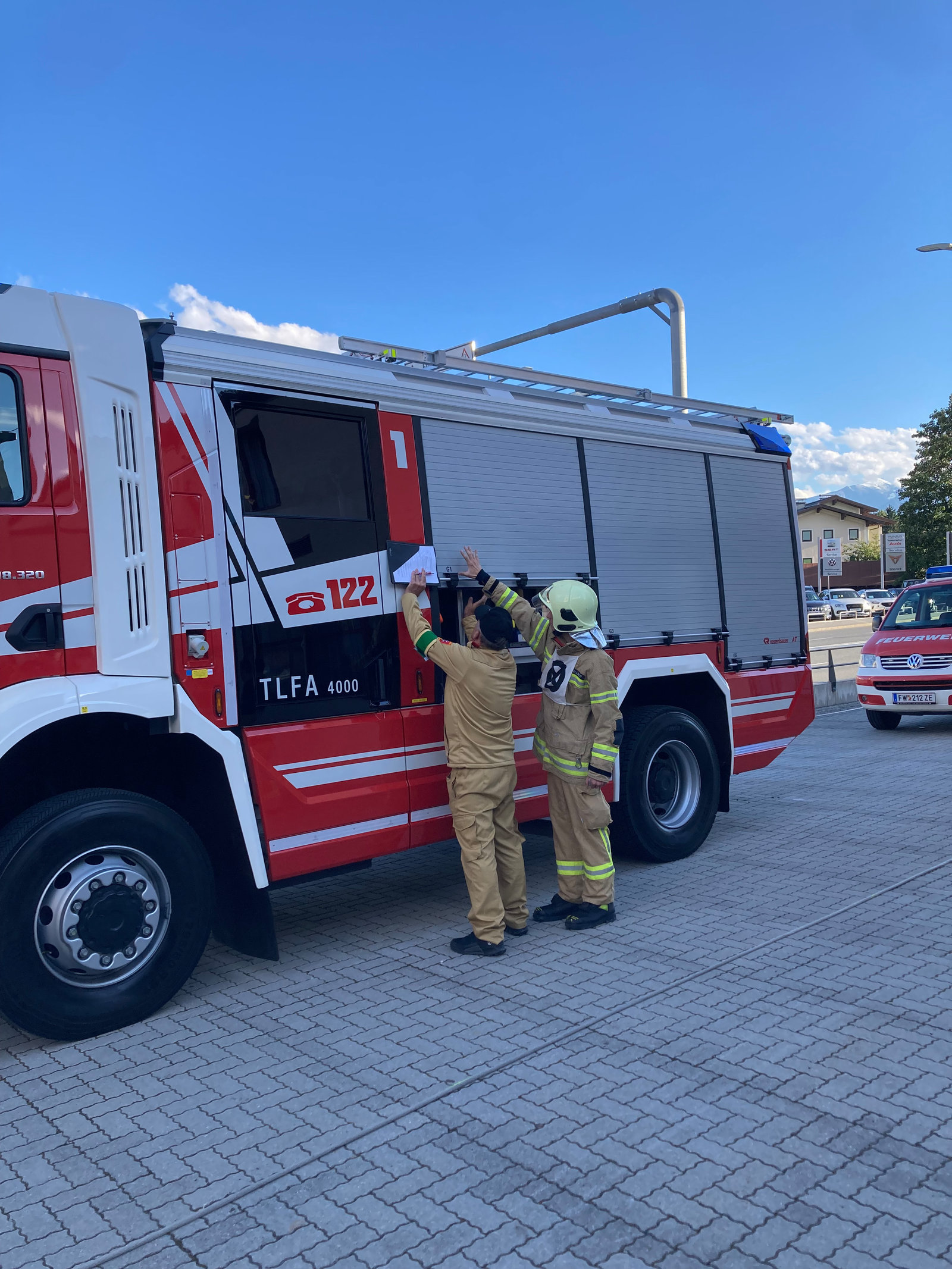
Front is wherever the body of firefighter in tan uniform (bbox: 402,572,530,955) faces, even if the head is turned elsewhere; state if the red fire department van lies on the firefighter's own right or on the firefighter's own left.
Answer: on the firefighter's own right

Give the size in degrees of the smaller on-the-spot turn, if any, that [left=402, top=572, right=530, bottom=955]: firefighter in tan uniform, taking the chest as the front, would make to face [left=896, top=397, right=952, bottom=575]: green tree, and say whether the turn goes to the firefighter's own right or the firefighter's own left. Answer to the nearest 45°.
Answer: approximately 90° to the firefighter's own right

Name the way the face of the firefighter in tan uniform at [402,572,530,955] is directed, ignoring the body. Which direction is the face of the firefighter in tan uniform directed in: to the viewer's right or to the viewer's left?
to the viewer's left

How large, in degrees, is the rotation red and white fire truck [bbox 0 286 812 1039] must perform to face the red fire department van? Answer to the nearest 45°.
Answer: approximately 180°

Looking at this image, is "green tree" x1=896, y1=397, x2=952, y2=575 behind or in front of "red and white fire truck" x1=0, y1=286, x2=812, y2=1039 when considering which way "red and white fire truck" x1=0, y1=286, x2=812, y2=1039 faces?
behind

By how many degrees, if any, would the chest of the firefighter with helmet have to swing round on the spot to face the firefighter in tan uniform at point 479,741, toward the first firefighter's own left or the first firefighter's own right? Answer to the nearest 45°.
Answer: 0° — they already face them

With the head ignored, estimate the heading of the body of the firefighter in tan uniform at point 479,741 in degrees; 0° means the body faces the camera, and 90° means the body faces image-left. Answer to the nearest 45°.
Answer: approximately 135°

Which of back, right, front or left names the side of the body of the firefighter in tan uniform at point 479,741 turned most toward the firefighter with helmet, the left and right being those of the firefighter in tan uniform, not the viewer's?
right
